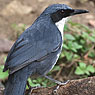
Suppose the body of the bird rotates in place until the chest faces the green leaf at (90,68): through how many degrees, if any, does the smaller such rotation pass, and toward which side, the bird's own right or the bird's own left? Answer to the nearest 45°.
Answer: approximately 45° to the bird's own left

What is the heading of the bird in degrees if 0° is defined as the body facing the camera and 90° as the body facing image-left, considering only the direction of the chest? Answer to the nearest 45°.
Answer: approximately 270°
